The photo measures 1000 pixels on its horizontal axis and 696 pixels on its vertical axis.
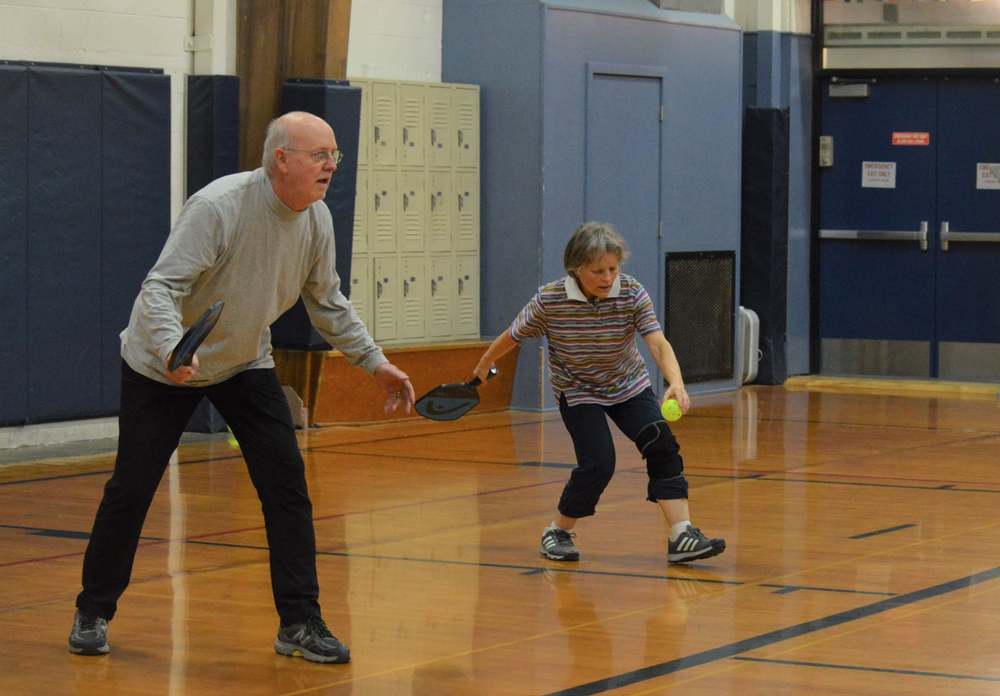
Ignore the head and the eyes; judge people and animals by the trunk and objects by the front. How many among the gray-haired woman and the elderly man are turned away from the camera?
0

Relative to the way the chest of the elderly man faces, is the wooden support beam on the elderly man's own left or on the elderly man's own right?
on the elderly man's own left

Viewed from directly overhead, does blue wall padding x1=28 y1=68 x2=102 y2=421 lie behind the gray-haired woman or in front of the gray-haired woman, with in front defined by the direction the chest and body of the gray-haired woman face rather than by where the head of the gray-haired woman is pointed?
behind

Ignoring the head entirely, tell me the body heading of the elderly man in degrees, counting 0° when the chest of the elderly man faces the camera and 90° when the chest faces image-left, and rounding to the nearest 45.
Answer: approximately 315°

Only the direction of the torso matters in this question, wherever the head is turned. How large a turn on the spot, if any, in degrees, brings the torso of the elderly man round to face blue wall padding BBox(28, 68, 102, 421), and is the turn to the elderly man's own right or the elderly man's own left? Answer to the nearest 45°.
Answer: approximately 135° to the elderly man's own left

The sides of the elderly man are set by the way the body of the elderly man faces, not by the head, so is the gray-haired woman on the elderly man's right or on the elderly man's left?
on the elderly man's left
